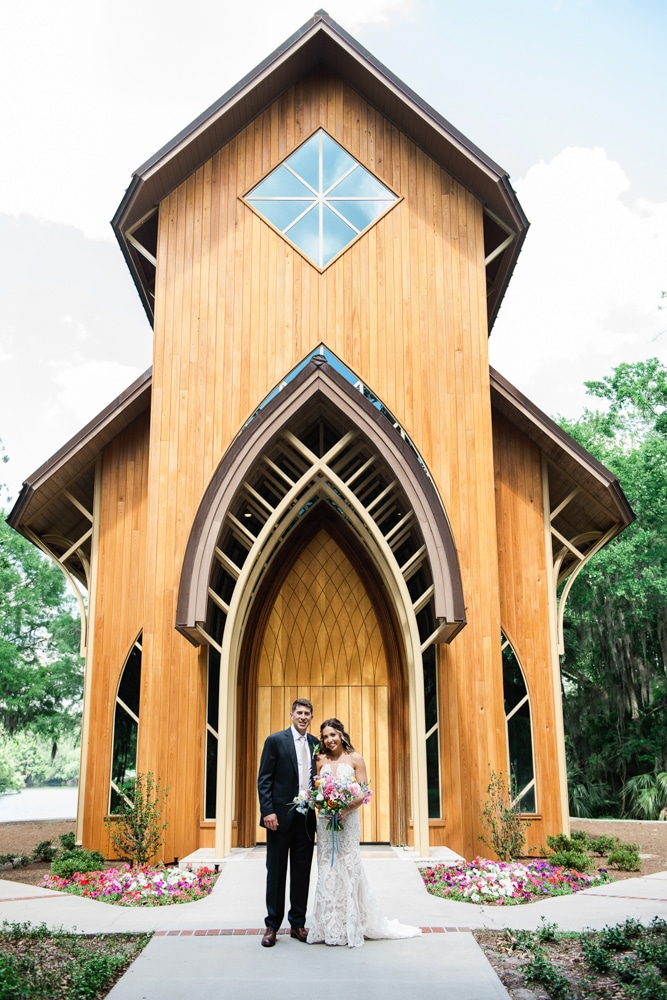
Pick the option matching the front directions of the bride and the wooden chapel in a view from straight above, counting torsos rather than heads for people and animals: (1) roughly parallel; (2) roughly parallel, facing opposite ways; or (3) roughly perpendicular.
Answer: roughly parallel

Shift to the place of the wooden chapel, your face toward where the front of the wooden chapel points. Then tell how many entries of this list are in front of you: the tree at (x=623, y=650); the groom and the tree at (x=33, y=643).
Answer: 1

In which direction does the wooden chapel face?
toward the camera

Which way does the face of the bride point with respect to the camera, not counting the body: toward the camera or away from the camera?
toward the camera

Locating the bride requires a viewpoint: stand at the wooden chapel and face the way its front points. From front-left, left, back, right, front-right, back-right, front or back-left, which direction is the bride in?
front

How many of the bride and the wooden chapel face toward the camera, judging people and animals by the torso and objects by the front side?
2

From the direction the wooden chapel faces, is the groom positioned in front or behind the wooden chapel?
in front

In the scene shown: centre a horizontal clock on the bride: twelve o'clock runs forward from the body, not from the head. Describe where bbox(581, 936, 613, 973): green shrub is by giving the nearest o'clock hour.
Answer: The green shrub is roughly at 10 o'clock from the bride.

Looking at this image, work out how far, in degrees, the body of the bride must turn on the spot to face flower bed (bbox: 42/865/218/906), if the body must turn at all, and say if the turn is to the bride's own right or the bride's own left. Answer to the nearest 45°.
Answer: approximately 135° to the bride's own right

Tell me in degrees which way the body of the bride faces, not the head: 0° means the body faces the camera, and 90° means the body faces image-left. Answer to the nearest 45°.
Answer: approximately 0°
